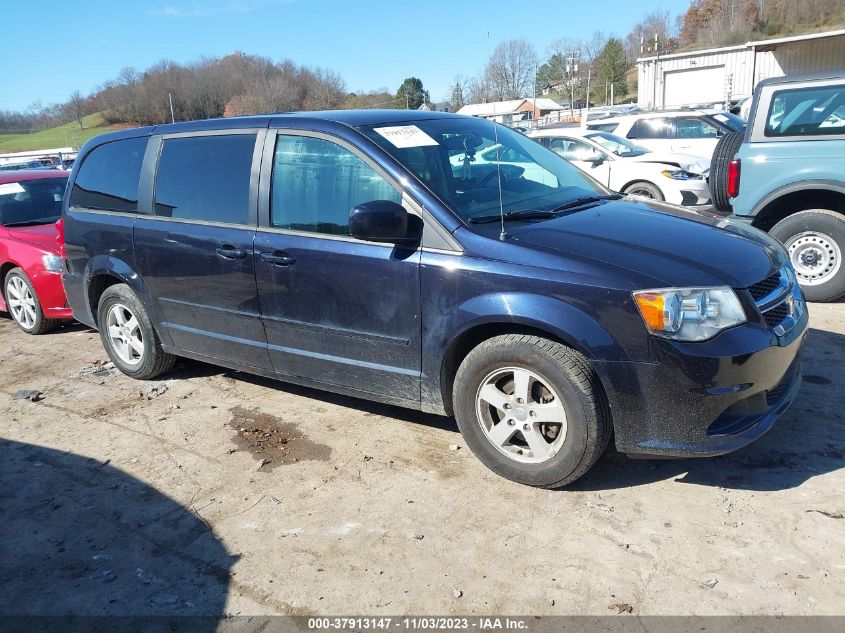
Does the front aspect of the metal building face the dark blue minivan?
yes

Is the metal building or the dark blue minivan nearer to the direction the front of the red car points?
the dark blue minivan

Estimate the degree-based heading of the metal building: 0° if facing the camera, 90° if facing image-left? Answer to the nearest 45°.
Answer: approximately 0°

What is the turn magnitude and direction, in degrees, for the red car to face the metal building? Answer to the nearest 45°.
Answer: approximately 90° to its left
